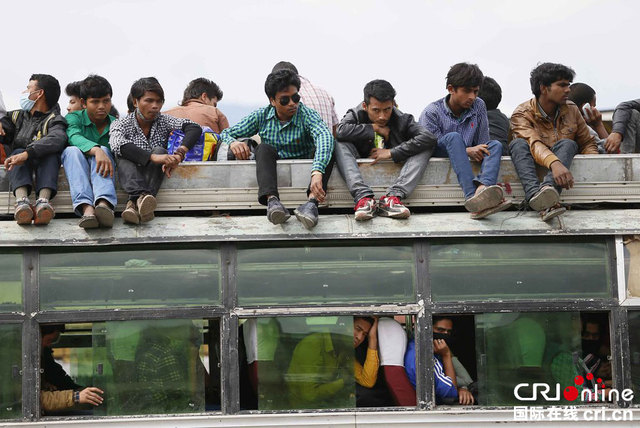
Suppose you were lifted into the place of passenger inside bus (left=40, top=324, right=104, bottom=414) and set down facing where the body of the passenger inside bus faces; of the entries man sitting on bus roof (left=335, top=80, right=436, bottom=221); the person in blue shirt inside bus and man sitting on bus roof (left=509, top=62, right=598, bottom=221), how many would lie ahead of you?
3

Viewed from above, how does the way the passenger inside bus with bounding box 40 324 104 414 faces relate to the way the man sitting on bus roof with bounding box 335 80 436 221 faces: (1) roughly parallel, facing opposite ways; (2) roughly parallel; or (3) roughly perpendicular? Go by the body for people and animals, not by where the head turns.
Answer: roughly perpendicular

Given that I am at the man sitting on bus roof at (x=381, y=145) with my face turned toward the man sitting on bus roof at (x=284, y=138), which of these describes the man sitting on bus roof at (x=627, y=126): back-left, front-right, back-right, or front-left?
back-right

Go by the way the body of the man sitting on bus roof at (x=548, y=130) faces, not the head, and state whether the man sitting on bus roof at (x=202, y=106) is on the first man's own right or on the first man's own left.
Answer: on the first man's own right

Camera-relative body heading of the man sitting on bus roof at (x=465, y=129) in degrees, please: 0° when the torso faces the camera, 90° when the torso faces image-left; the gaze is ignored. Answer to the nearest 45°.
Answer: approximately 315°

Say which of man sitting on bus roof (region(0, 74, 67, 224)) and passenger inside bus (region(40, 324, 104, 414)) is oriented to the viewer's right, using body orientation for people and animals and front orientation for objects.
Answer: the passenger inside bus
